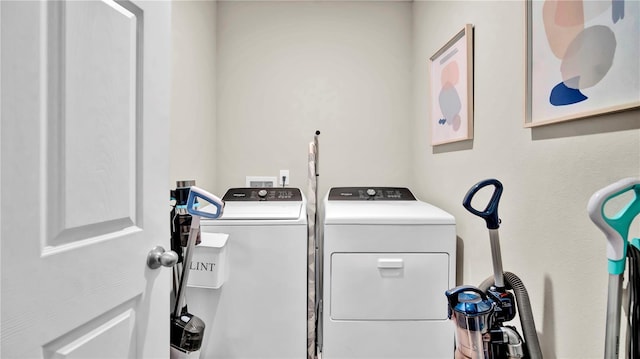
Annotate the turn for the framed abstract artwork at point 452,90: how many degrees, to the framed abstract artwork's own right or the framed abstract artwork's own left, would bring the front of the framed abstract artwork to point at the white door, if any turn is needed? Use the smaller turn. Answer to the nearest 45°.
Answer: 0° — it already faces it

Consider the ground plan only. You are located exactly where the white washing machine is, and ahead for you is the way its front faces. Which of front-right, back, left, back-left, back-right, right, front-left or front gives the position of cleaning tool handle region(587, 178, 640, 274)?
front-left

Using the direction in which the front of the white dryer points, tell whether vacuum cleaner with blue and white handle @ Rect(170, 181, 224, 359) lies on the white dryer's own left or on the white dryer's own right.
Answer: on the white dryer's own right

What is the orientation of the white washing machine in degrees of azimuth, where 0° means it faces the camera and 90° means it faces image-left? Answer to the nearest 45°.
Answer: approximately 0°

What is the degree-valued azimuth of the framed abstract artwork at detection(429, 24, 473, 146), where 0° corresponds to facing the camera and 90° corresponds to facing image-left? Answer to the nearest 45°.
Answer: approximately 45°

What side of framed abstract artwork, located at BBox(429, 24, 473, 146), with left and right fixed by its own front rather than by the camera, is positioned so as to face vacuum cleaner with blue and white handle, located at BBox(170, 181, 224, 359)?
front

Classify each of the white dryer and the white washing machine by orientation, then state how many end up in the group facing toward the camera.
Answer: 2

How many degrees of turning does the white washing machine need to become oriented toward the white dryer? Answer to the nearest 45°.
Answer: approximately 90° to its left

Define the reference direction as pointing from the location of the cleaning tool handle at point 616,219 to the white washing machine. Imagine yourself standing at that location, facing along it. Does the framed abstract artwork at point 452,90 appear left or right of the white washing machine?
right

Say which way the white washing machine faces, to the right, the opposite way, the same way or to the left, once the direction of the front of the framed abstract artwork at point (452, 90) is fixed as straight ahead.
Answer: to the left
